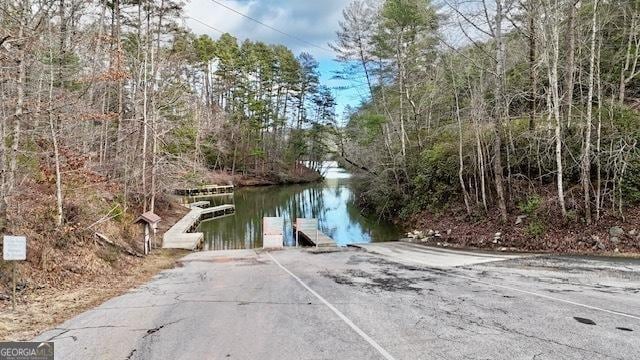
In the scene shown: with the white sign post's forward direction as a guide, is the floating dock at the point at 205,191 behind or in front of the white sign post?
behind

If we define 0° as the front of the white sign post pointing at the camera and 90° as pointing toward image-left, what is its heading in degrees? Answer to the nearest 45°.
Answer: approximately 0°

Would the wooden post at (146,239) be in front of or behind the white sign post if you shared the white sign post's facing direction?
behind

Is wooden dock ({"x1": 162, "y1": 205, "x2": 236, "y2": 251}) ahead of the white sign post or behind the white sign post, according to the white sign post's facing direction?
behind

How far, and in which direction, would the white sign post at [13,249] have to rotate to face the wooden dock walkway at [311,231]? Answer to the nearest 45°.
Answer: approximately 135° to its left

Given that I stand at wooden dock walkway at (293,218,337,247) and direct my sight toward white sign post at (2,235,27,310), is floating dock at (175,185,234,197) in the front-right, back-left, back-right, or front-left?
back-right
